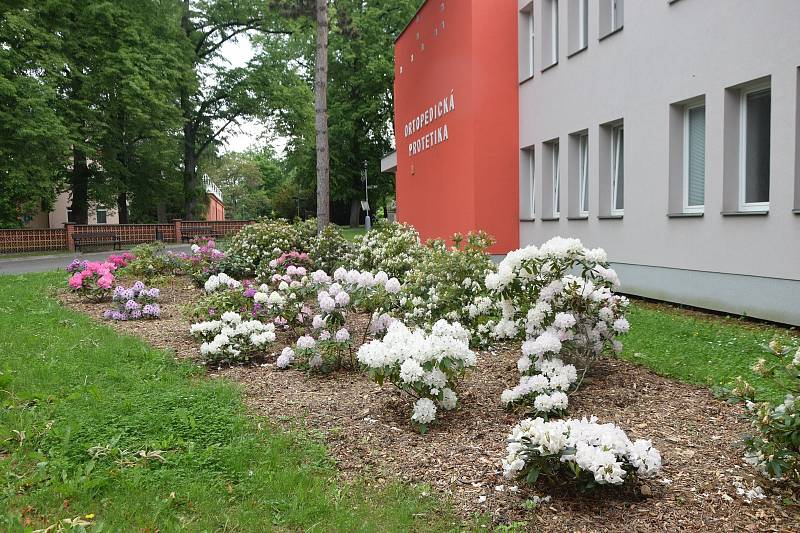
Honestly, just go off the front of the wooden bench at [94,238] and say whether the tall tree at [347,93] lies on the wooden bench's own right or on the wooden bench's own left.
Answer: on the wooden bench's own left

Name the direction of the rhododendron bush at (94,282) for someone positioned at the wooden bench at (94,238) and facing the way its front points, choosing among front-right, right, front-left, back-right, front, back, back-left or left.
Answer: front

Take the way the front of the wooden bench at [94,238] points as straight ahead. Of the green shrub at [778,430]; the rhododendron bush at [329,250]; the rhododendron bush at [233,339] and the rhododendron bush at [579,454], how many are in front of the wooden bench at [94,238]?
4

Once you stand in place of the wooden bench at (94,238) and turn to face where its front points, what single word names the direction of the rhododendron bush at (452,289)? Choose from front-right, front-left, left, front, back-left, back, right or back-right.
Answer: front

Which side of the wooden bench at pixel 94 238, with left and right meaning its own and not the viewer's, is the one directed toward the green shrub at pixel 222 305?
front

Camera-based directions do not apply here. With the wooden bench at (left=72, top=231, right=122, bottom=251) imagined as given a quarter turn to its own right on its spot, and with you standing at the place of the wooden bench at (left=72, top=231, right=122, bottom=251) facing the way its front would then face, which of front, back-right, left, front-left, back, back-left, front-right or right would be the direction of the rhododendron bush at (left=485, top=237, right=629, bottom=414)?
left

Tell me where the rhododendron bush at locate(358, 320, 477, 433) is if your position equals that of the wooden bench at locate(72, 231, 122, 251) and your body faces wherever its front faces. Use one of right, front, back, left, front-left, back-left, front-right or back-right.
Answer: front

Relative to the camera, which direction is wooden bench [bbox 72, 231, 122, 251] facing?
toward the camera

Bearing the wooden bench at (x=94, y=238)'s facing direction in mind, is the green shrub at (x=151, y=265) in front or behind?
in front

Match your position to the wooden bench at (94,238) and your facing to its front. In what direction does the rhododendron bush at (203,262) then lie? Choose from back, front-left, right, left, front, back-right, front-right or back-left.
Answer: front

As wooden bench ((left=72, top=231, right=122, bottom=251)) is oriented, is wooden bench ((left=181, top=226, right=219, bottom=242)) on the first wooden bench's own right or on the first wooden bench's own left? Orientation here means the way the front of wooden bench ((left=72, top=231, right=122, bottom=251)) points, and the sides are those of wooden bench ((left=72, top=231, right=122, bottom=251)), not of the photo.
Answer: on the first wooden bench's own left

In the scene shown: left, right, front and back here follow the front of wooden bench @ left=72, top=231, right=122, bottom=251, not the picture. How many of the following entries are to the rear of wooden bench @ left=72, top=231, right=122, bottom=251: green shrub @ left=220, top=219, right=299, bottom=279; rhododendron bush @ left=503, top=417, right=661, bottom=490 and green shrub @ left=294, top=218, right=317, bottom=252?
0

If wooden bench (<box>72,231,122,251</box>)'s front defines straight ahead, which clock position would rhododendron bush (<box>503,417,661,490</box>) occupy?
The rhododendron bush is roughly at 12 o'clock from the wooden bench.

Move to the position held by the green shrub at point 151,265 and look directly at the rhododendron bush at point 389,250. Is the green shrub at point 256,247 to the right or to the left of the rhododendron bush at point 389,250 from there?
left

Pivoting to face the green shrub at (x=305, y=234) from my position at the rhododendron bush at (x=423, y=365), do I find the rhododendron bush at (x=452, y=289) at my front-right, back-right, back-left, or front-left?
front-right

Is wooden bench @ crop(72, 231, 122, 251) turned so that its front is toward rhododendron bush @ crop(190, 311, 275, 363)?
yes

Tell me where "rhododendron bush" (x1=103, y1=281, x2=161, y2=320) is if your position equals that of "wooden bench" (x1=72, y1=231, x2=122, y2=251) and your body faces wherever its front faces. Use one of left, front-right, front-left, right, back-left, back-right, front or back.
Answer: front

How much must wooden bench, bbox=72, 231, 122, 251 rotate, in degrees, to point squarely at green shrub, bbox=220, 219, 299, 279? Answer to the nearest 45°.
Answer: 0° — it already faces it
